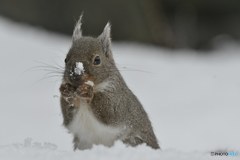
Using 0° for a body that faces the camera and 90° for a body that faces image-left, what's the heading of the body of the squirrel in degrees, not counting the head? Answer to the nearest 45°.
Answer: approximately 45°
